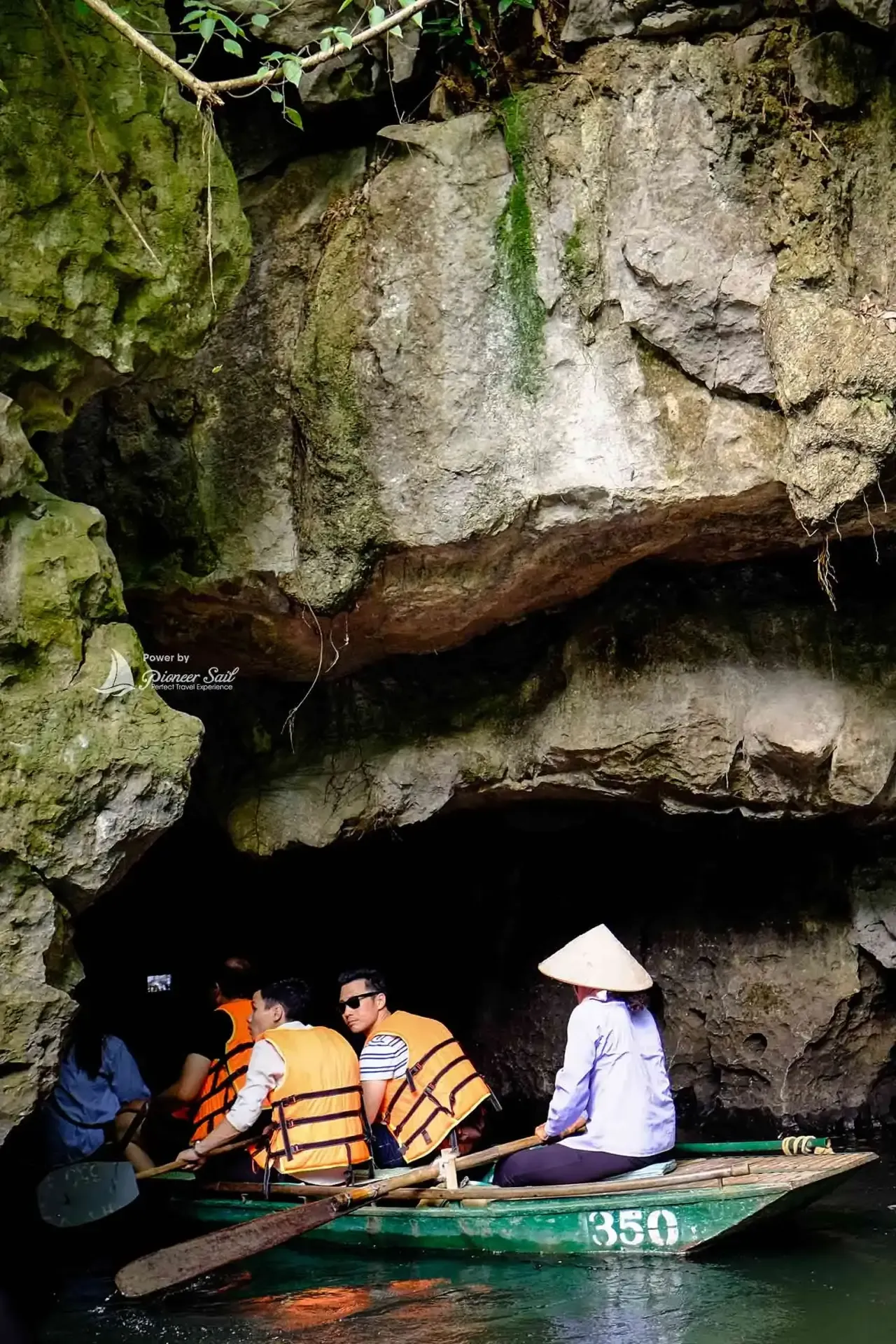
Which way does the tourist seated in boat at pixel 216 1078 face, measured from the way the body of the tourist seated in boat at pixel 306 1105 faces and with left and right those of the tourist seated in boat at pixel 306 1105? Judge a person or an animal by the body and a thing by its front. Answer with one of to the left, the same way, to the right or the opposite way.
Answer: the same way

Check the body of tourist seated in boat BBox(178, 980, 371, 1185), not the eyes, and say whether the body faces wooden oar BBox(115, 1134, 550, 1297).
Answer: no

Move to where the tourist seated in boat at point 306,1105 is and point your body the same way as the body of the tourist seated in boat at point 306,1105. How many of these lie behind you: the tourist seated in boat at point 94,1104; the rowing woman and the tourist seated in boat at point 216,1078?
1

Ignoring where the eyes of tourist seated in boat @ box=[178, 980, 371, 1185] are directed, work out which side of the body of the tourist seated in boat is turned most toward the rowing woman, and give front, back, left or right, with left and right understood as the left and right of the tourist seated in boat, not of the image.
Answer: back

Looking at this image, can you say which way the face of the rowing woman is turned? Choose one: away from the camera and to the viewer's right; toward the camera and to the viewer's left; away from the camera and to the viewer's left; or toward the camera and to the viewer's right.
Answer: away from the camera and to the viewer's left

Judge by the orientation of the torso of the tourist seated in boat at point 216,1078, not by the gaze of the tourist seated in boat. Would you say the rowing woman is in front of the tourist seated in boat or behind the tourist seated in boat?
behind

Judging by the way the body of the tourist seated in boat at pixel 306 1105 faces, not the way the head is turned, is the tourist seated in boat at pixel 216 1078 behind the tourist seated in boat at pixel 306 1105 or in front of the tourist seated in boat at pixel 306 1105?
in front

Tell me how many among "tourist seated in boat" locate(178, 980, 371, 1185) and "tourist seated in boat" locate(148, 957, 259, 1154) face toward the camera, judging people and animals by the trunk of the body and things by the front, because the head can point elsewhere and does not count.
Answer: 0

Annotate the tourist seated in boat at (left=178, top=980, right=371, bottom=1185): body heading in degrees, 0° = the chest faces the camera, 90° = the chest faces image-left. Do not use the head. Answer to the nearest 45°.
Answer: approximately 135°

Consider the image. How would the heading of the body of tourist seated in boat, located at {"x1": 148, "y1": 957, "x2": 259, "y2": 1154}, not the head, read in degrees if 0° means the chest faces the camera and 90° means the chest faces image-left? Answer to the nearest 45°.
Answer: approximately 135°

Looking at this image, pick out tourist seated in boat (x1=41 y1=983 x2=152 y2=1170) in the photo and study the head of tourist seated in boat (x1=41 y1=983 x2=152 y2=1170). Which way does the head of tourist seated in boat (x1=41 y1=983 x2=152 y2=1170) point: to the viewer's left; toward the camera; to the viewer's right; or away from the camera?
away from the camera

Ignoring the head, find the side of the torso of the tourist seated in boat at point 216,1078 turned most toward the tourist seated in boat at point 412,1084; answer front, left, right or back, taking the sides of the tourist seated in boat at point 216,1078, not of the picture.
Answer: back
